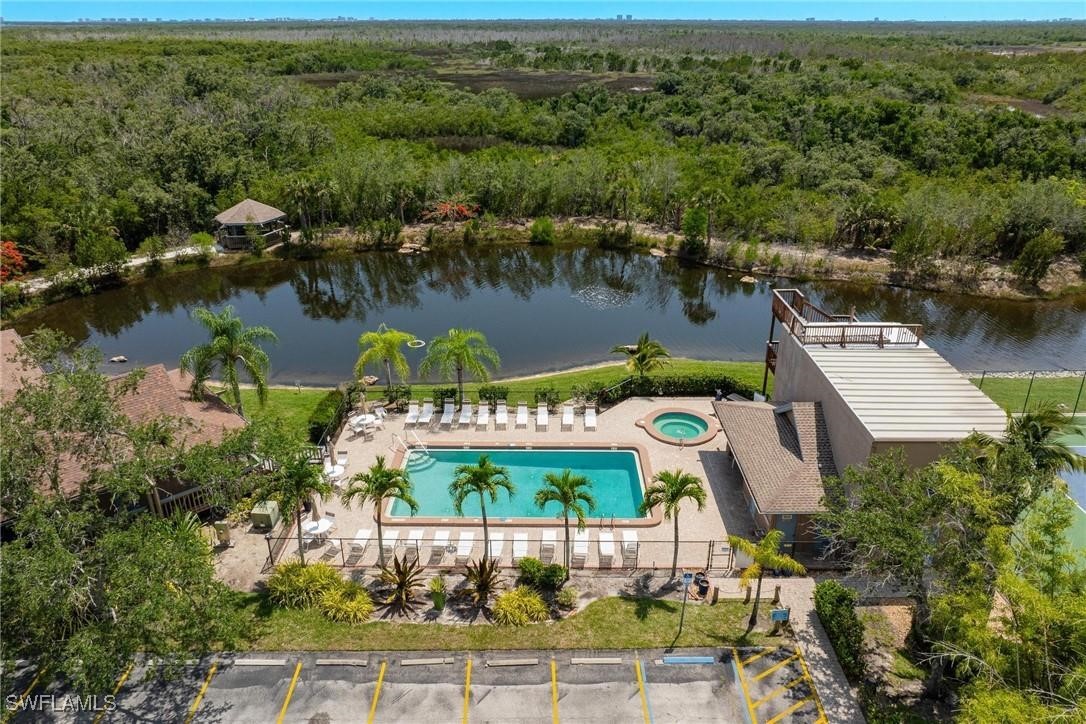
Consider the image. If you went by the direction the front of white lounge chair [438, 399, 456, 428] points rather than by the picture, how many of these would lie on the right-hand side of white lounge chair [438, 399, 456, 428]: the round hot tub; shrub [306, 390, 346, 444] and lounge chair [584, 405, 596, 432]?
1

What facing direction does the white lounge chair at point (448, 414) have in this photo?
toward the camera

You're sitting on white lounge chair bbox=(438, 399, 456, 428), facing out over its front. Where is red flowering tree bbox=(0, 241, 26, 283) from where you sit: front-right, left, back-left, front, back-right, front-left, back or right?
back-right

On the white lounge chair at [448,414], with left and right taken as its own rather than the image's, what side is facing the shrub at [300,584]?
front

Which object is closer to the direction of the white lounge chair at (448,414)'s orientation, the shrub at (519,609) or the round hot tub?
the shrub

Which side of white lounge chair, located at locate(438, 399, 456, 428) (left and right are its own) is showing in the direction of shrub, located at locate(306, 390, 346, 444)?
right

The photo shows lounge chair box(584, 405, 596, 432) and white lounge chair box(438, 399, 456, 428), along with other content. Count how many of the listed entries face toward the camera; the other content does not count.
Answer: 2

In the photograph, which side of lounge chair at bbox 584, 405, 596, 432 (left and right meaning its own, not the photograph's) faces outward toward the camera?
front

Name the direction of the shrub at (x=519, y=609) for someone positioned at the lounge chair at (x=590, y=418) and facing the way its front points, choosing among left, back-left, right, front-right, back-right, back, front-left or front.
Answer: front

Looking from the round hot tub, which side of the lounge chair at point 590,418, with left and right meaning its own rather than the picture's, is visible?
left

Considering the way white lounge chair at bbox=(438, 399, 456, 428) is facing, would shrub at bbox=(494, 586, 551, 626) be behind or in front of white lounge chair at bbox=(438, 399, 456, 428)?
in front

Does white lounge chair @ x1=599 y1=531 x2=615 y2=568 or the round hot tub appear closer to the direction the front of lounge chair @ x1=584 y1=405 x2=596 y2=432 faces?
the white lounge chair

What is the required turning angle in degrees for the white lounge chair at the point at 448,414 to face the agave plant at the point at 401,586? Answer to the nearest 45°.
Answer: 0° — it already faces it
